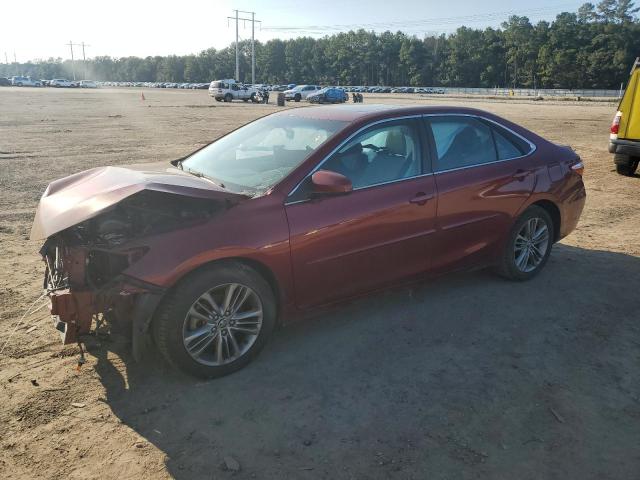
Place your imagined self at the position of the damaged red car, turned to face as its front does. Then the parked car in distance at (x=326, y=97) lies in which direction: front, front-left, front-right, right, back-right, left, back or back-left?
back-right

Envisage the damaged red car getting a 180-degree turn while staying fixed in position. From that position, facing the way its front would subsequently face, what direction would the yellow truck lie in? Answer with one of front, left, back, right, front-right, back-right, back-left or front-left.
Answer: front

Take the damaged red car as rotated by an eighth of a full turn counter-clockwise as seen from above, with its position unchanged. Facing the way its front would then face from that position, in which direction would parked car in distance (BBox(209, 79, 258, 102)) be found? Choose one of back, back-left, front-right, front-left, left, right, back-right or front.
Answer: back

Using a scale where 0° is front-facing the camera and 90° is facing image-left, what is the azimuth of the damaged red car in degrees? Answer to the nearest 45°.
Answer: approximately 45°
